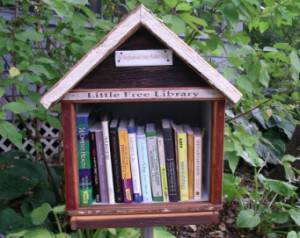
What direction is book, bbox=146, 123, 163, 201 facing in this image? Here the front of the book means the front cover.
to the viewer's right

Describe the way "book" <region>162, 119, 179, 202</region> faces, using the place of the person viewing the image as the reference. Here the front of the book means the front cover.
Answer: facing to the right of the viewer

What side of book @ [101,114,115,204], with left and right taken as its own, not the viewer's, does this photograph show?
right

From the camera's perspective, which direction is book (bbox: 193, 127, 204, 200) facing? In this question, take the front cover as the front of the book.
to the viewer's right

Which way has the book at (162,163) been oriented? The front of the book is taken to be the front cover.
to the viewer's right

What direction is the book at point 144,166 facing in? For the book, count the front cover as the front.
to the viewer's right

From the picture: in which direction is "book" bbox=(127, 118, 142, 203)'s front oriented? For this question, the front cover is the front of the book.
to the viewer's right
